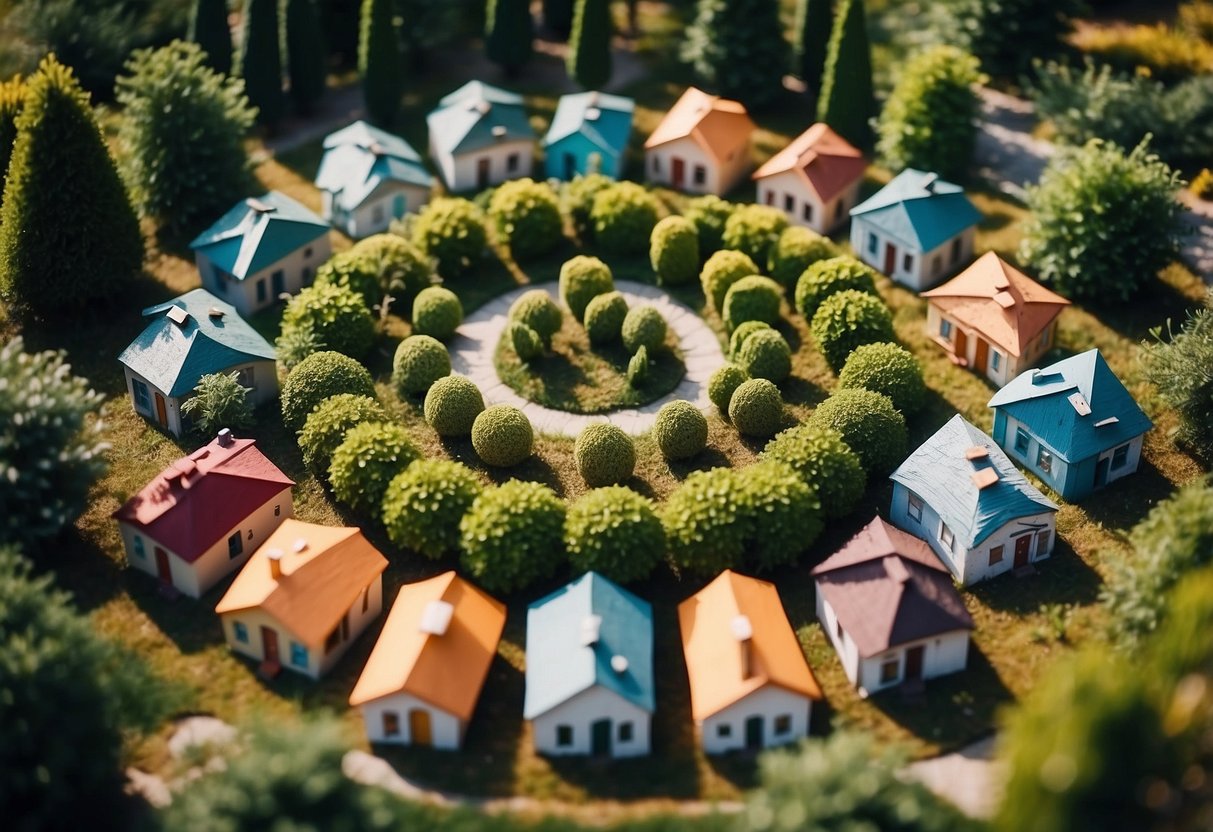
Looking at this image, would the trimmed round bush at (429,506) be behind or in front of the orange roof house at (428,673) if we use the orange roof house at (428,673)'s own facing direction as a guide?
behind

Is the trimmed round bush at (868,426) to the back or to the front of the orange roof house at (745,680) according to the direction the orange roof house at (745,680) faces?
to the back

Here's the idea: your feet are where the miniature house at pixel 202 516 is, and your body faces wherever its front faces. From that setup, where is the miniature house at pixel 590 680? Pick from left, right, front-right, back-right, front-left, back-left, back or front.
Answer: left

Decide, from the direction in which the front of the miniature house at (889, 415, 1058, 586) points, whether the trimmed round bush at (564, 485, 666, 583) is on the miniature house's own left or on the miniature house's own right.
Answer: on the miniature house's own right
